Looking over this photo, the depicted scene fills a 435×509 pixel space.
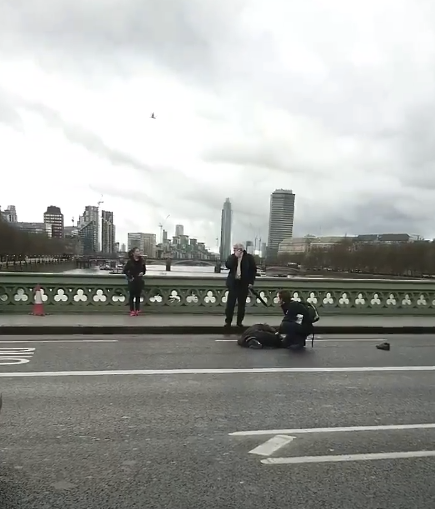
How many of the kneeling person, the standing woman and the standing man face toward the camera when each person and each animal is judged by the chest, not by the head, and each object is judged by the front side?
2

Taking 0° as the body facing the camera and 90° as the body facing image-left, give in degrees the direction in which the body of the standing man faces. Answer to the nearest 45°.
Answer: approximately 0°

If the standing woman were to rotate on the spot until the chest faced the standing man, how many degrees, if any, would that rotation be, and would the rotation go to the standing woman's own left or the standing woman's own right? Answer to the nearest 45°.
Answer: approximately 45° to the standing woman's own left

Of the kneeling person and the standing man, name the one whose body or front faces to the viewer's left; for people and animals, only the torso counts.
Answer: the kneeling person

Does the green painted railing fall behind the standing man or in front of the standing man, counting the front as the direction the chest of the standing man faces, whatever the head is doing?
behind

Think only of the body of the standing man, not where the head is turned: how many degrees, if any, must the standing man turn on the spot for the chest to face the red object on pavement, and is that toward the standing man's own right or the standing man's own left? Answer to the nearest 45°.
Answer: approximately 90° to the standing man's own right

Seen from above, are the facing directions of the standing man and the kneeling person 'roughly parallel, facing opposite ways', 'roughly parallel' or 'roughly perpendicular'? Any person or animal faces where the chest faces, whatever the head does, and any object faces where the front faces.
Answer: roughly perpendicular

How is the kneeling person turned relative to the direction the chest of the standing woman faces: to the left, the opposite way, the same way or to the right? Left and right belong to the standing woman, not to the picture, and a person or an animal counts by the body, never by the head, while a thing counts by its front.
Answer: to the right

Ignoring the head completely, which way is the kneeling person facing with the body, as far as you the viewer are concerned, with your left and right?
facing to the left of the viewer

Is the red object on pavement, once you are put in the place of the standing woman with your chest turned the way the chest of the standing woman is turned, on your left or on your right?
on your right

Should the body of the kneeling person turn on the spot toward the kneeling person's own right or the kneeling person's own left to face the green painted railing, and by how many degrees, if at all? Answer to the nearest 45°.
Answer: approximately 45° to the kneeling person's own right
